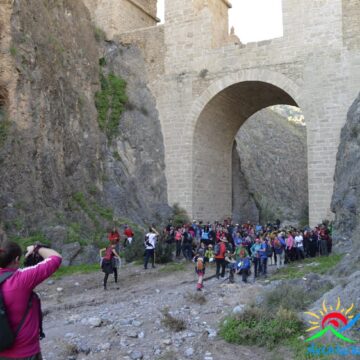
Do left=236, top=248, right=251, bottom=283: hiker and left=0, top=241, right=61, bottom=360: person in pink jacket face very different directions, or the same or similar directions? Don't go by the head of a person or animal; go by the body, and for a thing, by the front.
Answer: very different directions

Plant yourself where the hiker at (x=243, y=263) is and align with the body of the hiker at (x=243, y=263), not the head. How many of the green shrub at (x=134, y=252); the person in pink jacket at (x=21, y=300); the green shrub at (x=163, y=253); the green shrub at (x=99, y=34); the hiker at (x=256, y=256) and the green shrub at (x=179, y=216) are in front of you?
1

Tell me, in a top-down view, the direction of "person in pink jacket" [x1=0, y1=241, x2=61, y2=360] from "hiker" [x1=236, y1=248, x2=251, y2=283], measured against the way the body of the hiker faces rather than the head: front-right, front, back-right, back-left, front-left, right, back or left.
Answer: front

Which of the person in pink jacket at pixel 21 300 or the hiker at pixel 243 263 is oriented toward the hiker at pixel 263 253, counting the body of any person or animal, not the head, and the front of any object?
the person in pink jacket

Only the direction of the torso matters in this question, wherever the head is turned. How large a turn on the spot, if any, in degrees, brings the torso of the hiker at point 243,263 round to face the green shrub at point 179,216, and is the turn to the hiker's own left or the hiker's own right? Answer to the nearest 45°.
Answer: approximately 180°

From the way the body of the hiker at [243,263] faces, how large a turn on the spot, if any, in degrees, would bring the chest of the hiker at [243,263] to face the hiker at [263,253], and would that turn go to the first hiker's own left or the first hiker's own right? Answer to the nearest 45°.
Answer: approximately 135° to the first hiker's own left

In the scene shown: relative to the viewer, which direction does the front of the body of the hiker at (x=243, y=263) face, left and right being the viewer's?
facing the viewer

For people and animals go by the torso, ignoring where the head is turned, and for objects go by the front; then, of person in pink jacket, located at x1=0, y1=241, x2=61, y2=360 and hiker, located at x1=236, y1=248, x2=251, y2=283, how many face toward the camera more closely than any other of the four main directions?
1

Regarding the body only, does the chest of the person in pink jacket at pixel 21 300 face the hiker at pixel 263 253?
yes

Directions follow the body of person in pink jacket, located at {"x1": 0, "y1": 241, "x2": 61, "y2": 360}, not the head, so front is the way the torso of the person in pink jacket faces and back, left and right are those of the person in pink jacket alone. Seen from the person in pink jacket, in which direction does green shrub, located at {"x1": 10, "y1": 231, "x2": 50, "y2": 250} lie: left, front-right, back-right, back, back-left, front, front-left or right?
front-left

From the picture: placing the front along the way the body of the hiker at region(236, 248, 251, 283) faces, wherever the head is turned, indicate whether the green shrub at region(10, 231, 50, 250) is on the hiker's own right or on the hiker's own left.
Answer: on the hiker's own right

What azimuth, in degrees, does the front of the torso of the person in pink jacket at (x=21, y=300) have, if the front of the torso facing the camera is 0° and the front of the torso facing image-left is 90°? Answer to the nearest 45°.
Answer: approximately 225°

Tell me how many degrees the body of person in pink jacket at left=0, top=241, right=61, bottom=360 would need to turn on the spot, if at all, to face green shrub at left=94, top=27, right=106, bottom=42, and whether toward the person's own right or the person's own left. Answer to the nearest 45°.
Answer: approximately 45° to the person's own left

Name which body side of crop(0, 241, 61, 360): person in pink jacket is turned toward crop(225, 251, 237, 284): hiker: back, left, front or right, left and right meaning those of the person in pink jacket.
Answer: front
